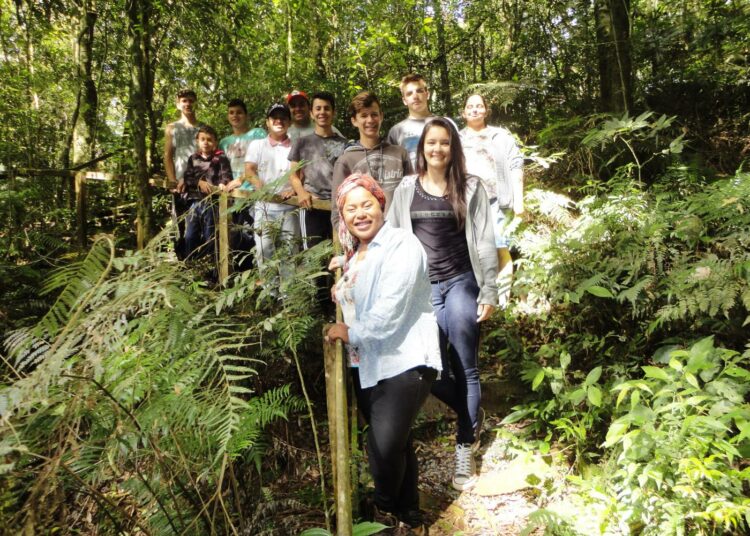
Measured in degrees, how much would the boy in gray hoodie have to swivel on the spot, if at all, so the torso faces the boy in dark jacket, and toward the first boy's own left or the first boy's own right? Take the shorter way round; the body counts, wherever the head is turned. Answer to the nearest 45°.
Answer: approximately 135° to the first boy's own right

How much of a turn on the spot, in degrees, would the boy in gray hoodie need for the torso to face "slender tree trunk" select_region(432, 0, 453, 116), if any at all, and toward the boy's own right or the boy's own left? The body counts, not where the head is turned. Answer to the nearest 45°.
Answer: approximately 180°

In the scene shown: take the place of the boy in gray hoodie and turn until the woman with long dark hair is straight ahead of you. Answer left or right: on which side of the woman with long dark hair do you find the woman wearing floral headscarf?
right

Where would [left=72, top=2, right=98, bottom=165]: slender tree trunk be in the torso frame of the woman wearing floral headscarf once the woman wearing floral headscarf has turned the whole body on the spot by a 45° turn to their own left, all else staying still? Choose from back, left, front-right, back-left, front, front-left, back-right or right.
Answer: back-right

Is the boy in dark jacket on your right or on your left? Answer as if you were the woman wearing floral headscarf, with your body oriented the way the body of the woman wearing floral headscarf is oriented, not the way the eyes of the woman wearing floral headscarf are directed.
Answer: on your right

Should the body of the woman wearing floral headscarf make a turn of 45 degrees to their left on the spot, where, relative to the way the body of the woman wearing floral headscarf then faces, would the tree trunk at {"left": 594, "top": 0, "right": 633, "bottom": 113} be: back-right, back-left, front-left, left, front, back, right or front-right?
back-left

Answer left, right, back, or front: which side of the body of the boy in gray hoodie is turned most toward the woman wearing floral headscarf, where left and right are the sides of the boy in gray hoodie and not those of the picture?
front

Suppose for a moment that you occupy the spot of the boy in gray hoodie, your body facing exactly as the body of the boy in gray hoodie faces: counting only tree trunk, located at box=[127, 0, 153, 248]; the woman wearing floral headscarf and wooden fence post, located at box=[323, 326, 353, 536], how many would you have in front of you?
2

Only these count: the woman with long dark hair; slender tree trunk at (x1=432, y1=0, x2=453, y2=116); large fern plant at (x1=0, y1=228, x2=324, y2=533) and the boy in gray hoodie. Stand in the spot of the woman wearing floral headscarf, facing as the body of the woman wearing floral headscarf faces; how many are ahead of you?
1

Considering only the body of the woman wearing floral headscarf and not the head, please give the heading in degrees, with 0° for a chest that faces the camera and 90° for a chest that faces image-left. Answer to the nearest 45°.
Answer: approximately 45°

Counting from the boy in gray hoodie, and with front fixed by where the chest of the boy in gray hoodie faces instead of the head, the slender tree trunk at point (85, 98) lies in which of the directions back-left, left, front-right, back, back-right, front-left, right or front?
back-right

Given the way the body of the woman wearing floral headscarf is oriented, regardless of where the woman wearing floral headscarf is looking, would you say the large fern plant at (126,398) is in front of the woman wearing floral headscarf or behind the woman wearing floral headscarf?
in front

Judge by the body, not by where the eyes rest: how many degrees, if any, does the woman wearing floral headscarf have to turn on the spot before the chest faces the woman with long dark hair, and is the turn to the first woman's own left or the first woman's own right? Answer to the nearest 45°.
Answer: approximately 180°
